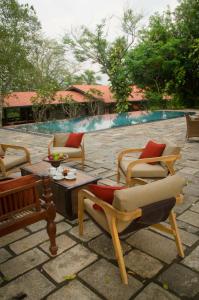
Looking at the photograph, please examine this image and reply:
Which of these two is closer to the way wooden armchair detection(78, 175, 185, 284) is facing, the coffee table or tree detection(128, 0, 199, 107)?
the coffee table

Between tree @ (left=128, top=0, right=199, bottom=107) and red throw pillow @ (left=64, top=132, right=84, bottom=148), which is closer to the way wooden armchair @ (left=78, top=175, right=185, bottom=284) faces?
the red throw pillow

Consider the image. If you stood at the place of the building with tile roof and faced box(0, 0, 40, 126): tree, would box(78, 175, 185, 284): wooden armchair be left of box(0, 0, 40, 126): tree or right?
left
